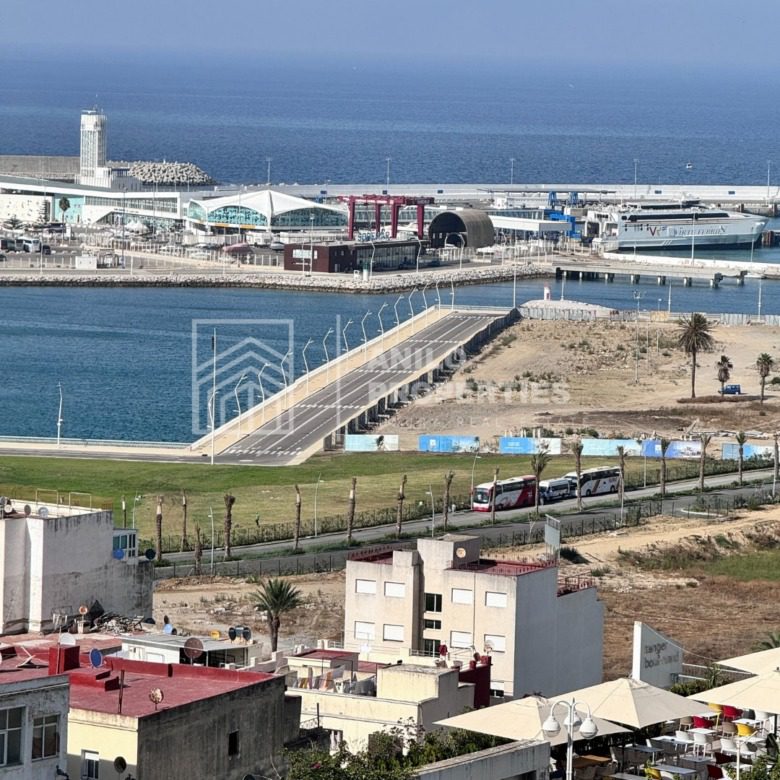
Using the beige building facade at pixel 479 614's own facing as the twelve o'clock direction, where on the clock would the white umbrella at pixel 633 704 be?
The white umbrella is roughly at 10 o'clock from the beige building facade.

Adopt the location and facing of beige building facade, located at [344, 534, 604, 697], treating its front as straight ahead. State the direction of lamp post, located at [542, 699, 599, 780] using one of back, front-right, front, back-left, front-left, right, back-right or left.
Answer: front-left

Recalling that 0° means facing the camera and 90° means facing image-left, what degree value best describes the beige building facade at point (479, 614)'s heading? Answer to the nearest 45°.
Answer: approximately 45°

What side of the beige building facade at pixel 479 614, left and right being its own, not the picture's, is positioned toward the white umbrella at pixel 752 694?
left
